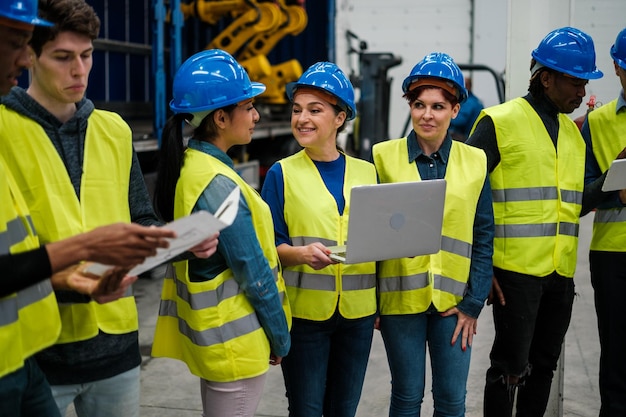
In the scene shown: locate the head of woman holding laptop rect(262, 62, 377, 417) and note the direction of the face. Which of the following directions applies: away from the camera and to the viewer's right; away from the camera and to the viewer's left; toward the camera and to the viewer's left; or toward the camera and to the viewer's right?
toward the camera and to the viewer's left

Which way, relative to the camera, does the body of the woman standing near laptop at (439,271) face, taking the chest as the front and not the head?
toward the camera

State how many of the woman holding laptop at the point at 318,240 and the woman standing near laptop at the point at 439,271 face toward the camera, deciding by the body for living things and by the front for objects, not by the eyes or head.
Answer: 2
